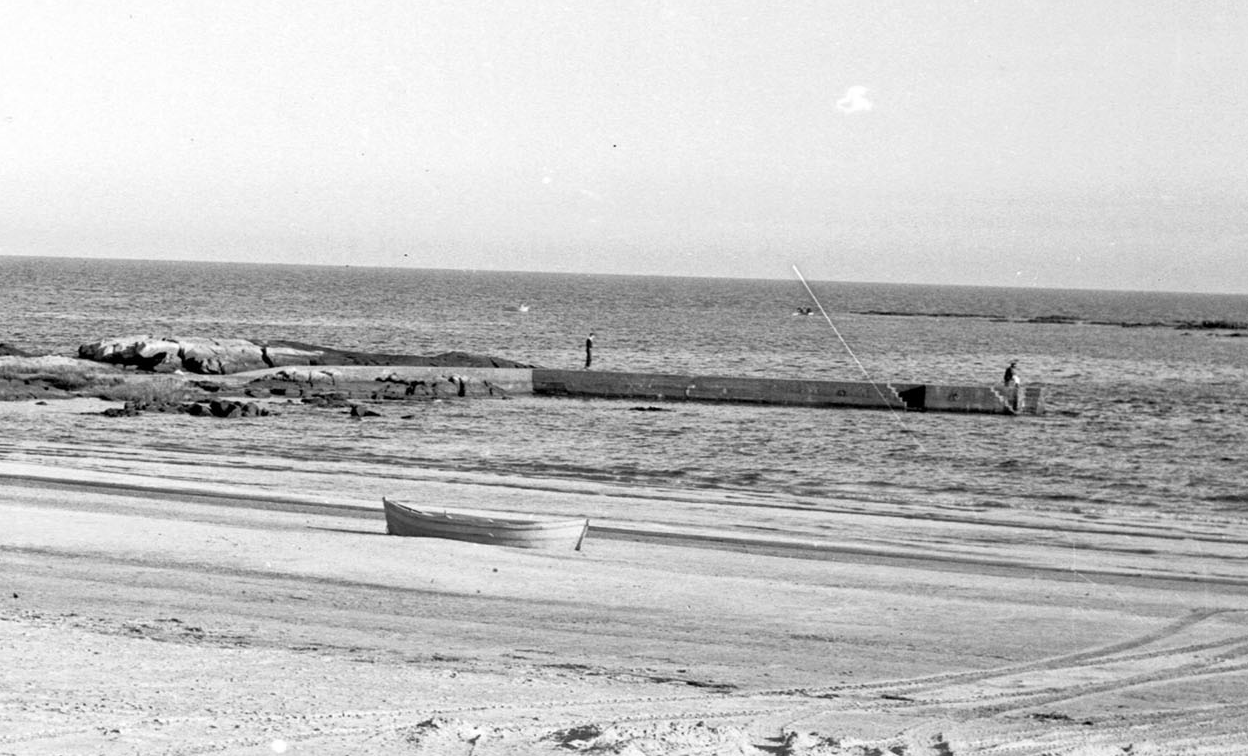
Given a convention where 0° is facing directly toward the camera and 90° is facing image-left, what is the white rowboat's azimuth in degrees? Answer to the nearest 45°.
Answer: approximately 90°

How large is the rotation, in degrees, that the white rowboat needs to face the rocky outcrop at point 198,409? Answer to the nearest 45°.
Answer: approximately 90° to its right
